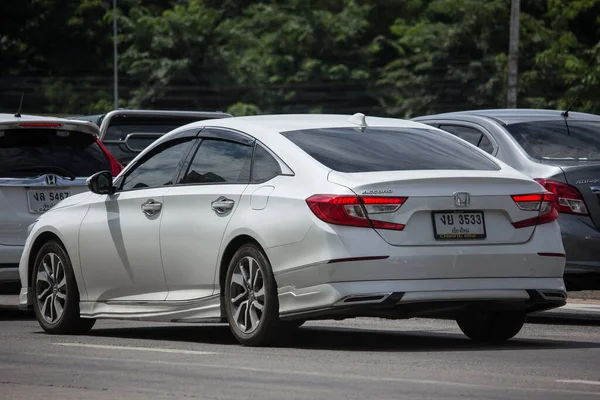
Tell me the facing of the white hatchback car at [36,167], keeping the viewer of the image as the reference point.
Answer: facing away from the viewer and to the left of the viewer

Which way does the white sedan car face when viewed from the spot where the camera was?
facing away from the viewer and to the left of the viewer

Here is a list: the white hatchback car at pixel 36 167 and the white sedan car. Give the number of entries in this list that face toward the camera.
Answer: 0

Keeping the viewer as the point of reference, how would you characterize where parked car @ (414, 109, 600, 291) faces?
facing away from the viewer and to the left of the viewer

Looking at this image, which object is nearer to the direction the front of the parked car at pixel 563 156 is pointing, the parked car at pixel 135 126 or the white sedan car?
the parked car

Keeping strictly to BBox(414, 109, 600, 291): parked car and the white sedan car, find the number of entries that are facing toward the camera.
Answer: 0

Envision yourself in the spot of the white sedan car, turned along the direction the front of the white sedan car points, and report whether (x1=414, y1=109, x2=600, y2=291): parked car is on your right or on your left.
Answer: on your right

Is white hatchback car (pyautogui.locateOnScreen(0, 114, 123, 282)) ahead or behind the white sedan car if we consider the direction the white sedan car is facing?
ahead

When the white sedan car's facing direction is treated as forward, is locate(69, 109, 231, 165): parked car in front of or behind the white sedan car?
in front

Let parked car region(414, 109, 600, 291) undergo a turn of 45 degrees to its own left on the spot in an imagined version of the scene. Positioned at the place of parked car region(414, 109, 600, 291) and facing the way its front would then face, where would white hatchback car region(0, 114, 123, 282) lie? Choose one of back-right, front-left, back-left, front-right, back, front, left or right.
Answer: front
